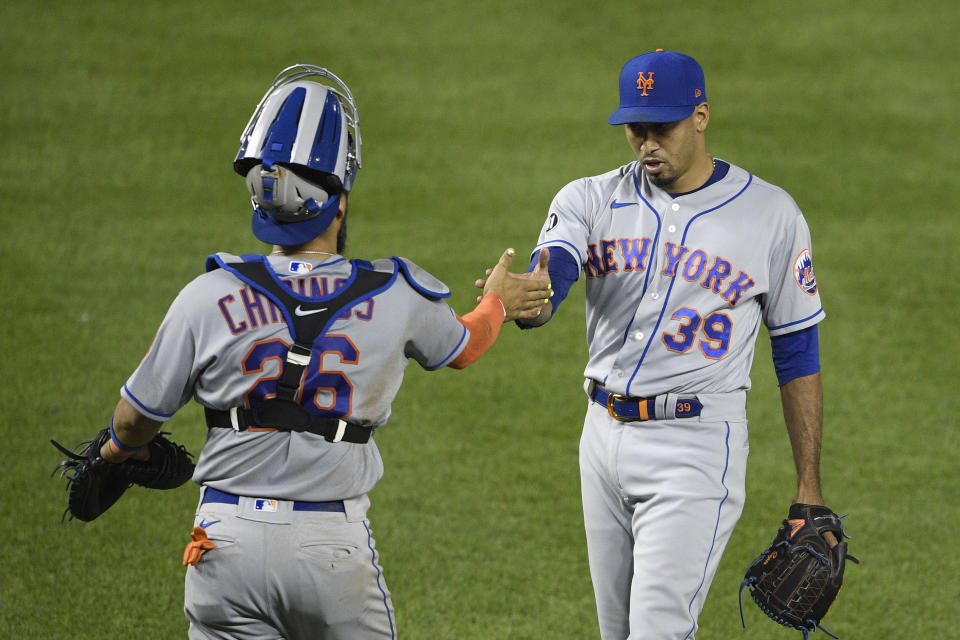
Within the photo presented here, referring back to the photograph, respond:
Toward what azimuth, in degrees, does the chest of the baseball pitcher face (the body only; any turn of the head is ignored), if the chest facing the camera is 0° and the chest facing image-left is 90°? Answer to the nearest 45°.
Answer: approximately 45°
